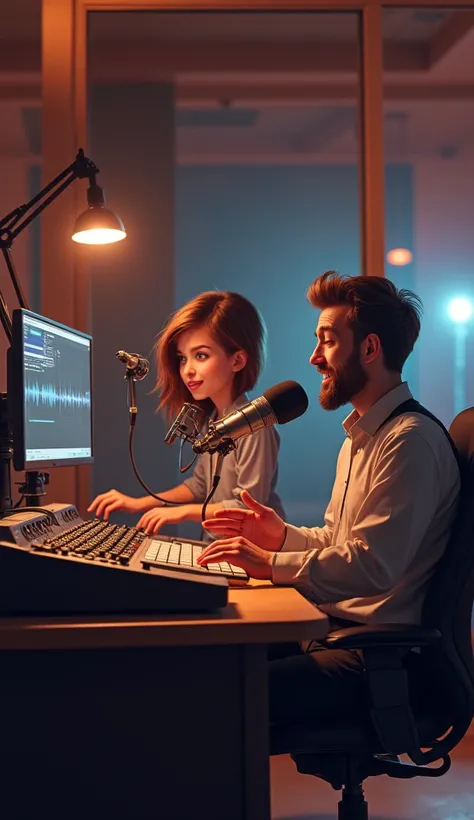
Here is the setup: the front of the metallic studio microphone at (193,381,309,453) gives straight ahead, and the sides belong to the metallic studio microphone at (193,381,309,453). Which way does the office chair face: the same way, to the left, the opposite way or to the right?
the opposite way

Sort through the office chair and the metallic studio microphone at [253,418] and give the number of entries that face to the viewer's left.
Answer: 1

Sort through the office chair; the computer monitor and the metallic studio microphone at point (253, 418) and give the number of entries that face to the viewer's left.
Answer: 1

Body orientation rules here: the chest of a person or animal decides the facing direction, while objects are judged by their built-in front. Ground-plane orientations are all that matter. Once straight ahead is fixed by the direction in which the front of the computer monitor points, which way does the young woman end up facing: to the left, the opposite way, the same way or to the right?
to the right

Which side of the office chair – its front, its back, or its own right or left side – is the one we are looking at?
left

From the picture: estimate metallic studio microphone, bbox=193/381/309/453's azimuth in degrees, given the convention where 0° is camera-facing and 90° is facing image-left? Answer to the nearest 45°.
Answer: approximately 270°

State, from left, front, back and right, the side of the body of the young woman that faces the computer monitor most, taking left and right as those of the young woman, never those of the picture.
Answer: front

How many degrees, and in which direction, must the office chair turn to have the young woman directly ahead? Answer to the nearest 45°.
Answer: approximately 45° to its right

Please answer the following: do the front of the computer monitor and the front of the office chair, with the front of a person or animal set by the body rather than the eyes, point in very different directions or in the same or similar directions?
very different directions

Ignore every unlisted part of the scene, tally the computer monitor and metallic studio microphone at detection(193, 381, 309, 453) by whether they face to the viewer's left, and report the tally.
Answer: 0

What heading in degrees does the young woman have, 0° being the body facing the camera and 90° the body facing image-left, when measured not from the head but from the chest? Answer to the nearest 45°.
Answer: approximately 45°
